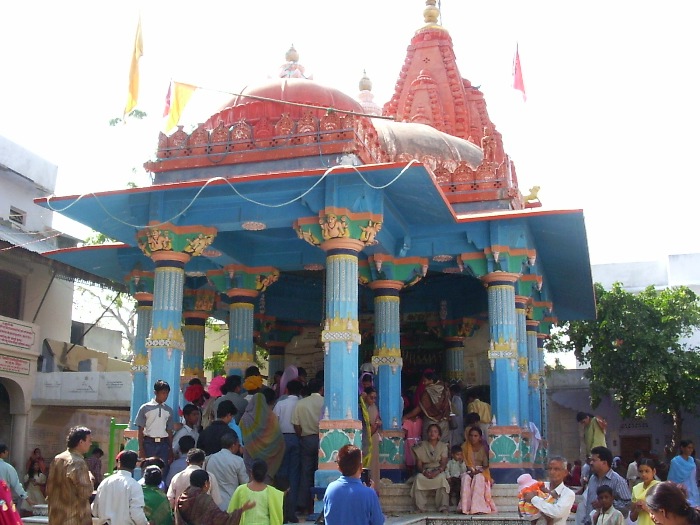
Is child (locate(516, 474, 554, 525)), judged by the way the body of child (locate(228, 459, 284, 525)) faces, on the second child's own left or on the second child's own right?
on the second child's own right

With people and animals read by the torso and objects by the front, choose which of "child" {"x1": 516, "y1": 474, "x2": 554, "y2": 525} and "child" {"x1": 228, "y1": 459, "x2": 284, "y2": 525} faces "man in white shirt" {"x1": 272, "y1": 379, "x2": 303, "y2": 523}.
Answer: "child" {"x1": 228, "y1": 459, "x2": 284, "y2": 525}

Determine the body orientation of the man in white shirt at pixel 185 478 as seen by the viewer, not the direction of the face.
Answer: away from the camera

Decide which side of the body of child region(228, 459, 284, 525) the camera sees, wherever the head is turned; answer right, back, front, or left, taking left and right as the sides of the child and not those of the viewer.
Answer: back

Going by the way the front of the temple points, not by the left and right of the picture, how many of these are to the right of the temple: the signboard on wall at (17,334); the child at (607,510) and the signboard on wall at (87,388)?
2

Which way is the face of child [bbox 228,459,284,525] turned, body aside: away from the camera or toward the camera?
away from the camera

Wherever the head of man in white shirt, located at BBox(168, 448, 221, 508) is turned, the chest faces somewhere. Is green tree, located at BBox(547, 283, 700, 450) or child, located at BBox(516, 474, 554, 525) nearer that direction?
the green tree
